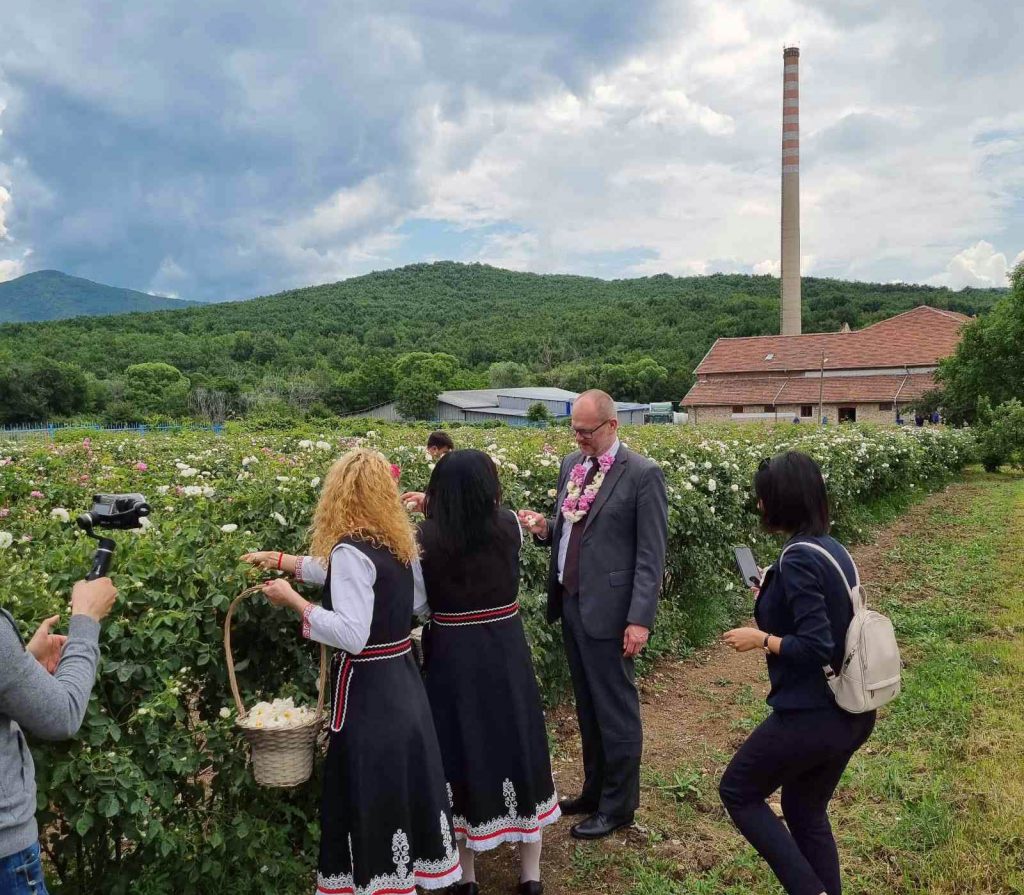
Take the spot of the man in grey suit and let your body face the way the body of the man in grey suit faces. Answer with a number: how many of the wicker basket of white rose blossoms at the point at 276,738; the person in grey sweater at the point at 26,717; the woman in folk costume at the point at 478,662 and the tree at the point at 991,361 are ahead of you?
3

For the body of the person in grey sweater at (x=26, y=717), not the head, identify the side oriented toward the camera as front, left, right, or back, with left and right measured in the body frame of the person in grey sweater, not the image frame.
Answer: right

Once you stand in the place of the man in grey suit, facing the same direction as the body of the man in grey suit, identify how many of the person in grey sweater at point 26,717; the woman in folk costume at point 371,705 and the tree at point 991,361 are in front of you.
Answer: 2

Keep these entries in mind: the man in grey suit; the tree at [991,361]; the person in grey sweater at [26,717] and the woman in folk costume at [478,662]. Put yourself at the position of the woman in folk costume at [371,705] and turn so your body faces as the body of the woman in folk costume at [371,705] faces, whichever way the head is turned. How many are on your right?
3

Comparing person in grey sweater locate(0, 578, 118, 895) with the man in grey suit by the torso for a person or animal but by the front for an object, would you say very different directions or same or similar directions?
very different directions

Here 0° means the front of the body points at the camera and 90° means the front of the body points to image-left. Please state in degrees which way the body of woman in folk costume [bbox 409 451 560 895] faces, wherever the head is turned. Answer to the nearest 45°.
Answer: approximately 180°

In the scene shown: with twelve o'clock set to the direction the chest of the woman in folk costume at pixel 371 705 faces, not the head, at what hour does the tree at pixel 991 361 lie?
The tree is roughly at 3 o'clock from the woman in folk costume.

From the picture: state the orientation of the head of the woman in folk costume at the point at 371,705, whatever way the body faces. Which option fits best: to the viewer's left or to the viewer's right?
to the viewer's left

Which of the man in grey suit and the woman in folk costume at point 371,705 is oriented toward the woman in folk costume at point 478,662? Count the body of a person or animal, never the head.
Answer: the man in grey suit

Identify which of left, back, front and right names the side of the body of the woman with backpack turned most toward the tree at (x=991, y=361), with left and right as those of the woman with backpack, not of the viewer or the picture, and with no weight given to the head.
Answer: right

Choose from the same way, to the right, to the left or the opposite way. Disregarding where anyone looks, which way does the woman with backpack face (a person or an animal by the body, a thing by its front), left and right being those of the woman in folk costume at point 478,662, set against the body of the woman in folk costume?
to the left

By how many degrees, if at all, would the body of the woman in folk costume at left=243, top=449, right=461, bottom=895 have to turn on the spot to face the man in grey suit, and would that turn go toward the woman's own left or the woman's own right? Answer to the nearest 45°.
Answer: approximately 90° to the woman's own right

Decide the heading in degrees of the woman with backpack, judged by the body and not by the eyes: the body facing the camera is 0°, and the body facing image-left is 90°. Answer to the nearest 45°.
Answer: approximately 90°

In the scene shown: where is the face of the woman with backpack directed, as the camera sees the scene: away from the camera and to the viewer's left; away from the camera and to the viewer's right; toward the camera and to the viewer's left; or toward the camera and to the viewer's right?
away from the camera and to the viewer's left
